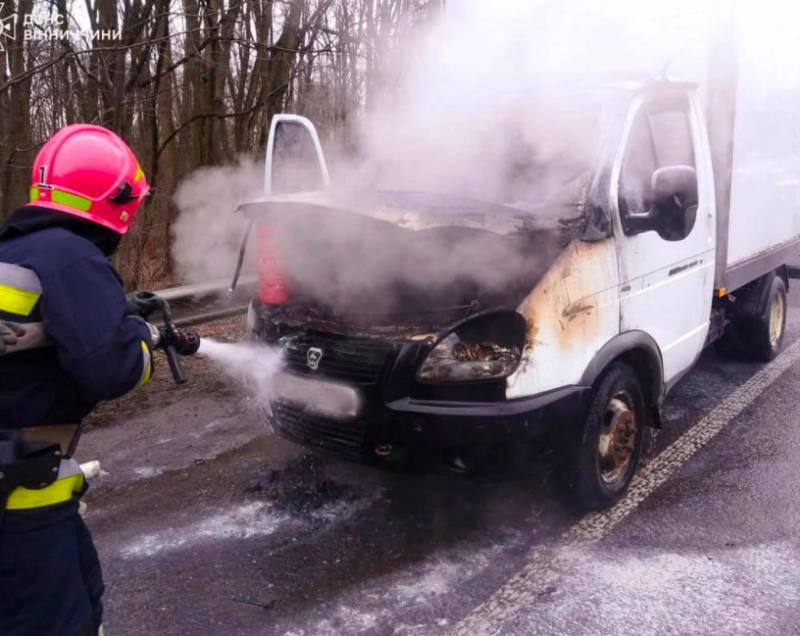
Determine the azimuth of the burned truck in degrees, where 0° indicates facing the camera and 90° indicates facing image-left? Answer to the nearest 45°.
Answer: approximately 45°

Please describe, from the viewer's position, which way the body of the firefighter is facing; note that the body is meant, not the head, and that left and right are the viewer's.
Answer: facing away from the viewer and to the right of the viewer

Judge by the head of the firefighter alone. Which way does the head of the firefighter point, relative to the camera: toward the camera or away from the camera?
away from the camera

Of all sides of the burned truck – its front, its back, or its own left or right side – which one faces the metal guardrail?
right

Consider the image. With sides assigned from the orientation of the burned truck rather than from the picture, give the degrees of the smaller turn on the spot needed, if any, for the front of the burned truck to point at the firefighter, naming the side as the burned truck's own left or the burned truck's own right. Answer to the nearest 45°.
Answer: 0° — it already faces them
